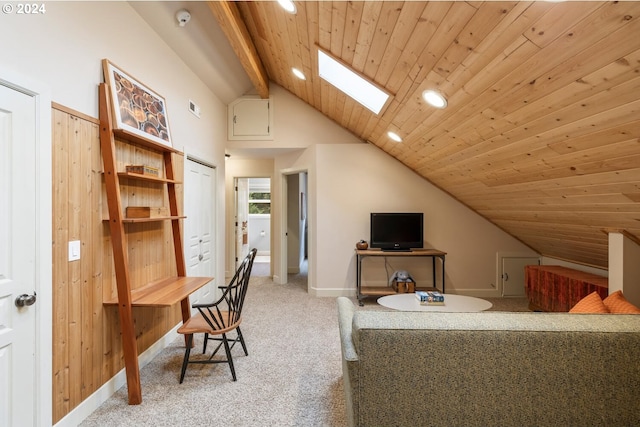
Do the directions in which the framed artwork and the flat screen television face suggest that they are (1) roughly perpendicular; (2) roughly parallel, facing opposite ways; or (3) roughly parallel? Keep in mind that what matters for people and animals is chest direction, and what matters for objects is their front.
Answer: roughly perpendicular

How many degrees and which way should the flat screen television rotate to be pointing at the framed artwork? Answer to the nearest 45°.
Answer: approximately 45° to its right

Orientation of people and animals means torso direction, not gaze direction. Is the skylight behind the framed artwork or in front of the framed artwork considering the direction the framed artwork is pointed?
in front

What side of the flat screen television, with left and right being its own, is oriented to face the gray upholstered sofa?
front

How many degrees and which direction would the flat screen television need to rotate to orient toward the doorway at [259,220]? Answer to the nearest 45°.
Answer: approximately 135° to its right

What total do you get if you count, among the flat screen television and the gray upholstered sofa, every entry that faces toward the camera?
1

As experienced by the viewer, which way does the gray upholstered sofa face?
facing away from the viewer

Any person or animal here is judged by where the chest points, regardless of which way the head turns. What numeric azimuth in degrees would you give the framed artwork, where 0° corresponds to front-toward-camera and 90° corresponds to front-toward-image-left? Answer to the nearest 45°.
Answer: approximately 315°

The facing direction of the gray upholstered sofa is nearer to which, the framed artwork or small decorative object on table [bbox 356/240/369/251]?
the small decorative object on table

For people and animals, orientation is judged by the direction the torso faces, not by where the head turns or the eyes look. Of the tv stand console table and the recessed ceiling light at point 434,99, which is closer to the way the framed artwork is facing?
the recessed ceiling light

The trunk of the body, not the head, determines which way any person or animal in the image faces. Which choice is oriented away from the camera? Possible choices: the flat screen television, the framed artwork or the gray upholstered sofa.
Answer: the gray upholstered sofa

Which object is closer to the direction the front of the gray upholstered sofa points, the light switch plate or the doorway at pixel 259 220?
the doorway

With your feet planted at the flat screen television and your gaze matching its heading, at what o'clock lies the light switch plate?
The light switch plate is roughly at 1 o'clock from the flat screen television.
